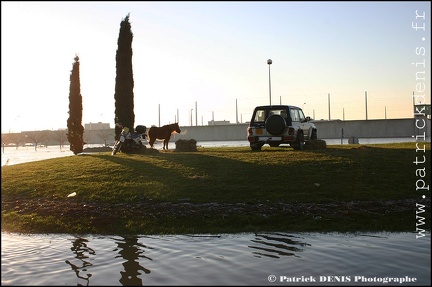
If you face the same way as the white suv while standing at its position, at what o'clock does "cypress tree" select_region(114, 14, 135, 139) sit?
The cypress tree is roughly at 8 o'clock from the white suv.

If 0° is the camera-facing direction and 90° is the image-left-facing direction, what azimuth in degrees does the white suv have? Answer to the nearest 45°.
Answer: approximately 225°

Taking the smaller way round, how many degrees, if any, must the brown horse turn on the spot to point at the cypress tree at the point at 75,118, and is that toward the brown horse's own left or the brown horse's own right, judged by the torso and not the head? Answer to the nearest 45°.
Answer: approximately 135° to the brown horse's own left

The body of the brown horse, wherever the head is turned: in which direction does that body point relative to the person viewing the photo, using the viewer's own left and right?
facing to the right of the viewer

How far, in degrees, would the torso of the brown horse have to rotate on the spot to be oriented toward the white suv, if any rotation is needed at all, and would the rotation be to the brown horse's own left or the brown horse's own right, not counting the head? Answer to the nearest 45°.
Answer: approximately 45° to the brown horse's own right

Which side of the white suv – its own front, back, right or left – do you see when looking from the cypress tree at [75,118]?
left
